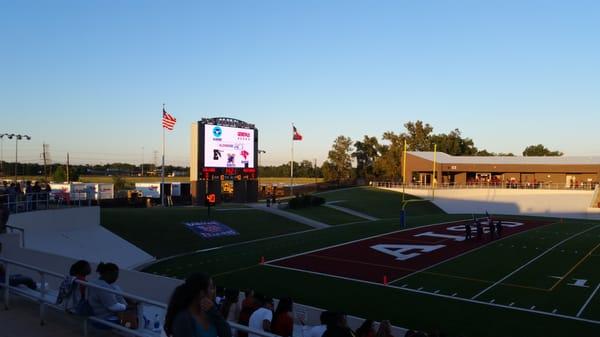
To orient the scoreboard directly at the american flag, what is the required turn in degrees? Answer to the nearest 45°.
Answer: approximately 135° to its right

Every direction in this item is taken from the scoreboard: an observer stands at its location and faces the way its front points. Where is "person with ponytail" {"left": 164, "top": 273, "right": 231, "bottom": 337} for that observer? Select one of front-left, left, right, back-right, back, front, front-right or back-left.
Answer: front-right

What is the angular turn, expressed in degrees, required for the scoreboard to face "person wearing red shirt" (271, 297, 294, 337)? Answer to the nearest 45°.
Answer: approximately 45° to its right

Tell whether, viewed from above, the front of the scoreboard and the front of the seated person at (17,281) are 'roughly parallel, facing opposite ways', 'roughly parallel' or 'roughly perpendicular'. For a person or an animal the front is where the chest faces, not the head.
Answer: roughly perpendicular

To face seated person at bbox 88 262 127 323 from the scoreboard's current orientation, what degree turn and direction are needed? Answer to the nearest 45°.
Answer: approximately 45° to its right

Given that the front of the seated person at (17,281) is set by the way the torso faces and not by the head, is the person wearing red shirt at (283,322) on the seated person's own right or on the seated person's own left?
on the seated person's own right

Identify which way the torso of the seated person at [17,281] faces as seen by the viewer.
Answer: to the viewer's right

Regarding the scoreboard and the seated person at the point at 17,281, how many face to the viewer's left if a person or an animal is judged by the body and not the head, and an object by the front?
0

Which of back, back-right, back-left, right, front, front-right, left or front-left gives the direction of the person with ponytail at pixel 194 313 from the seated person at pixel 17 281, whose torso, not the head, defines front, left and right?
right

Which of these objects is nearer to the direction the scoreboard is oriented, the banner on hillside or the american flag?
the banner on hillside

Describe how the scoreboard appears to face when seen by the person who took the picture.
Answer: facing the viewer and to the right of the viewer

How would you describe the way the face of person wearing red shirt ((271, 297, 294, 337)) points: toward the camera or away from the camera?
away from the camera

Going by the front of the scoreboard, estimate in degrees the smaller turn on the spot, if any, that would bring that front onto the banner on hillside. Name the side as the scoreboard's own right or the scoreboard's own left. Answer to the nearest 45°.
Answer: approximately 45° to the scoreboard's own right
